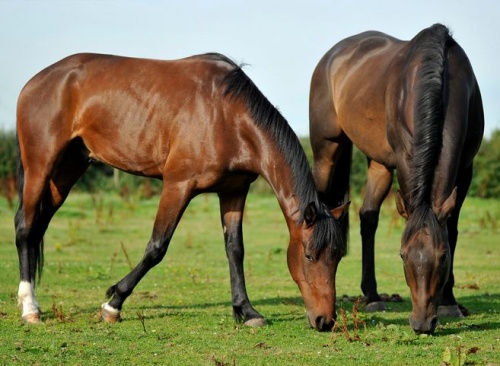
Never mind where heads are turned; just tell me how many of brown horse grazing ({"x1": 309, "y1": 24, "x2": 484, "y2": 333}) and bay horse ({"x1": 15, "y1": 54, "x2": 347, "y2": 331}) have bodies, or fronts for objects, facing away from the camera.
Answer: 0

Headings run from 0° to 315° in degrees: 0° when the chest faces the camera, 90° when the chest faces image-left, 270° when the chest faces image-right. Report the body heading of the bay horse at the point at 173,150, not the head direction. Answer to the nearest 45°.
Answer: approximately 270°

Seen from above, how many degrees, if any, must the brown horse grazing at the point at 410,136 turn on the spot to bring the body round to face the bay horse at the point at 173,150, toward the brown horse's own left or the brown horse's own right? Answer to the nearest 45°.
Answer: approximately 135° to the brown horse's own right

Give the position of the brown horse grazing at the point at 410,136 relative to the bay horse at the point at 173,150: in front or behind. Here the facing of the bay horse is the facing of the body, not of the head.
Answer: in front
